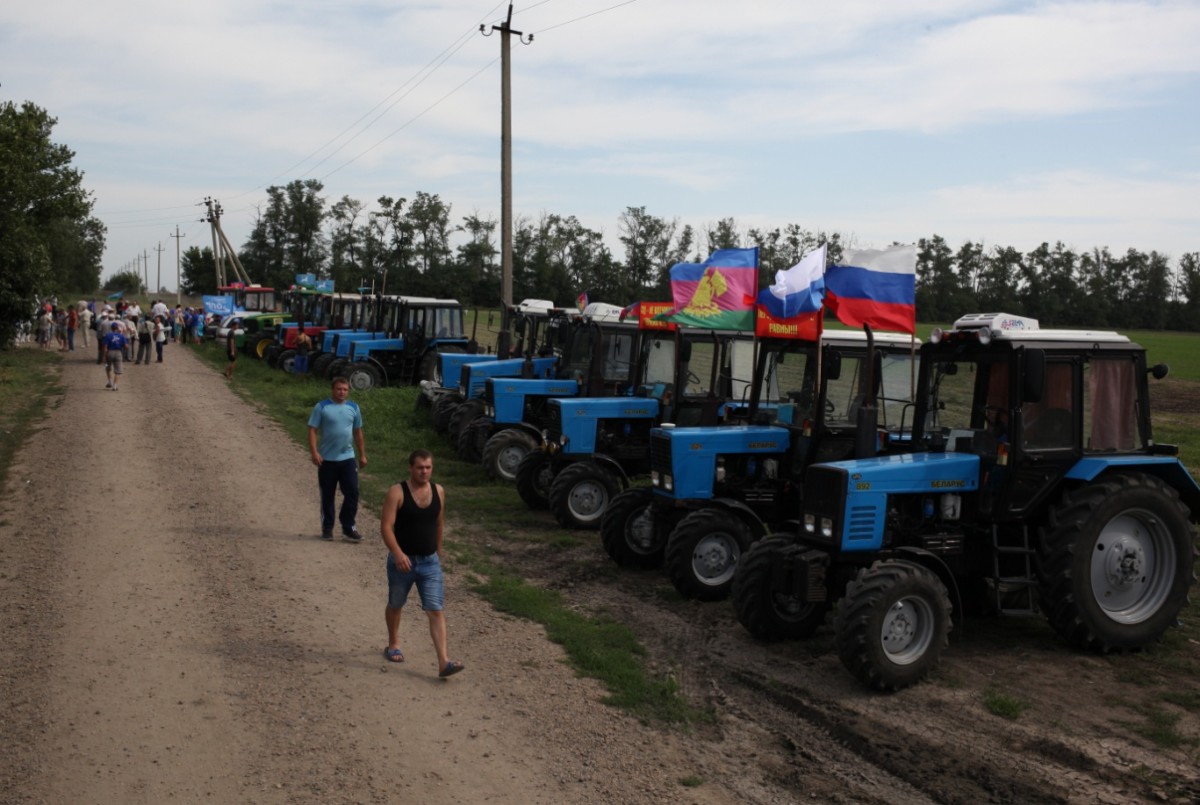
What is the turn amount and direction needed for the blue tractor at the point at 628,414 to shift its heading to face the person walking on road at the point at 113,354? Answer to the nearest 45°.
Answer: approximately 90° to its right

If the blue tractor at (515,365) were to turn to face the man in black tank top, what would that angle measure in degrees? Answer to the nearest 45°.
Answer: approximately 45° to its left

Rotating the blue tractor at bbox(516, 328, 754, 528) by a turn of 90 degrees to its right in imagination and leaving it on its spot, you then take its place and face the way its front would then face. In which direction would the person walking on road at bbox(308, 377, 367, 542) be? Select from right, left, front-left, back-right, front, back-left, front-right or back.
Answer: left

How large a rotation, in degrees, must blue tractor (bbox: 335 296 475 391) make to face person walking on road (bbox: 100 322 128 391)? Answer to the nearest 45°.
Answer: approximately 45° to its right

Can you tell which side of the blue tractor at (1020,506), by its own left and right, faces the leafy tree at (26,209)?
right

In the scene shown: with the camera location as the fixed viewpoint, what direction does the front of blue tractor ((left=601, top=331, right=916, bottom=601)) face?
facing the viewer and to the left of the viewer

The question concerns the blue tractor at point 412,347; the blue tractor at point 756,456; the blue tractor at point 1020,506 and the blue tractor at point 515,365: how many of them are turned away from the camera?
0

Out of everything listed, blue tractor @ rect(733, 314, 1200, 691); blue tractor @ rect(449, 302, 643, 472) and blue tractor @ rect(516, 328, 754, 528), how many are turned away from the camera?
0
